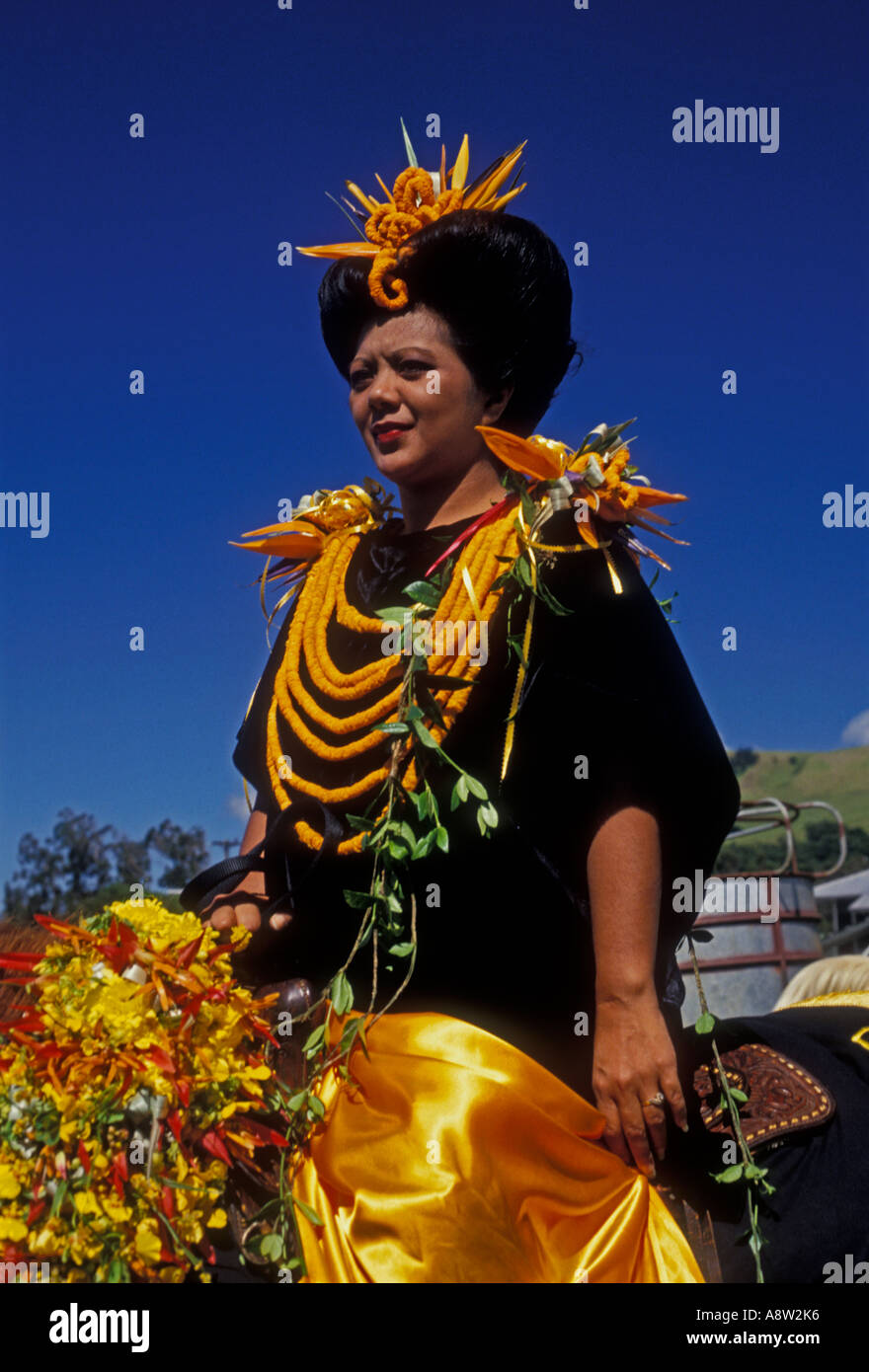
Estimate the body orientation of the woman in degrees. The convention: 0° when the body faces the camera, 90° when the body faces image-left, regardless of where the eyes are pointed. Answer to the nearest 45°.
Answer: approximately 45°
